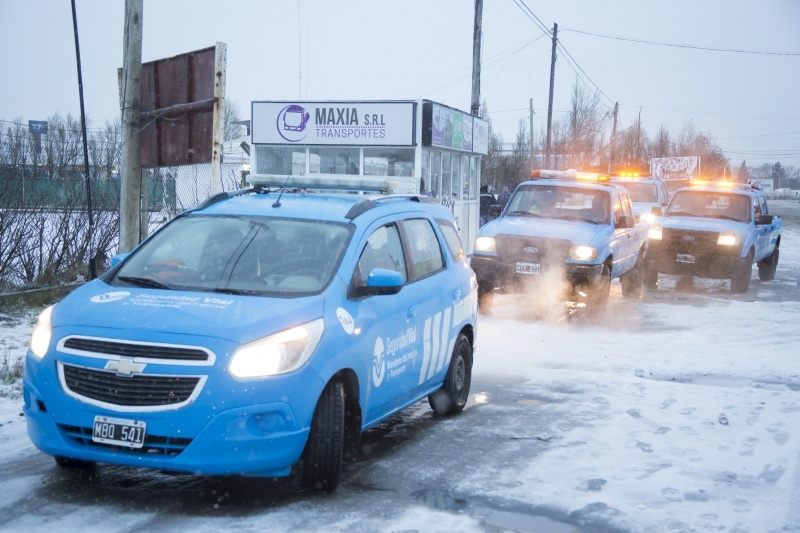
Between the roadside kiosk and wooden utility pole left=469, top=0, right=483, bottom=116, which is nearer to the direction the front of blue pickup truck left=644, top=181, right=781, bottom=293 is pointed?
the roadside kiosk

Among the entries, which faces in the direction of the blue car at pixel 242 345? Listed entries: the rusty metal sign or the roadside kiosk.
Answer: the roadside kiosk

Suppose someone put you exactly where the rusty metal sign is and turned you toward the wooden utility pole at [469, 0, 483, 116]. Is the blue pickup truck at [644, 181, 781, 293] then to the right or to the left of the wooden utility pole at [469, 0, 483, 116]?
right

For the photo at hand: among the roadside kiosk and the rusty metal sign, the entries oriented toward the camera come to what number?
1

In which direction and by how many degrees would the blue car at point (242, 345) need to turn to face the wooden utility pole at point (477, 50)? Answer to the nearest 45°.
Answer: approximately 135° to its right

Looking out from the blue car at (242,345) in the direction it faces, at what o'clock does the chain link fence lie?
The chain link fence is roughly at 4 o'clock from the blue car.

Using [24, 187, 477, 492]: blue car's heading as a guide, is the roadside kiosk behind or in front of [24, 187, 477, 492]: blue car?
behind

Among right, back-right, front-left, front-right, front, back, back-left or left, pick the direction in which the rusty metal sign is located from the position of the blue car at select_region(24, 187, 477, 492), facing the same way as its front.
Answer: back-right

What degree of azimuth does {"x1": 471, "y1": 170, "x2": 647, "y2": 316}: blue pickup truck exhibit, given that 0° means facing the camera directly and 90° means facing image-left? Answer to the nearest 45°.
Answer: approximately 45°

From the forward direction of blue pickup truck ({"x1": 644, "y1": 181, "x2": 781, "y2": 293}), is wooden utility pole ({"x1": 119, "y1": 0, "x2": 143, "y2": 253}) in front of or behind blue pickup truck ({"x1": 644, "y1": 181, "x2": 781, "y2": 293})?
in front

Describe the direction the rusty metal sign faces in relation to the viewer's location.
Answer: facing away from the viewer and to the right of the viewer
